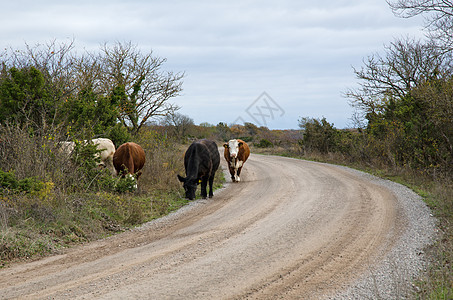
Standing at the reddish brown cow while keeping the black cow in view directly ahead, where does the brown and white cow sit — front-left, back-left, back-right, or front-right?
front-left

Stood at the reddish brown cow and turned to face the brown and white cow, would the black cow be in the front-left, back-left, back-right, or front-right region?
front-right

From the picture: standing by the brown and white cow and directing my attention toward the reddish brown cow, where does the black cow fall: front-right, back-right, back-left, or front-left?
front-left

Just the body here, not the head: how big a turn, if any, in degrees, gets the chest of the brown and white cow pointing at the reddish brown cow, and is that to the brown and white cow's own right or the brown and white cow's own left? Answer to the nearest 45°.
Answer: approximately 45° to the brown and white cow's own right

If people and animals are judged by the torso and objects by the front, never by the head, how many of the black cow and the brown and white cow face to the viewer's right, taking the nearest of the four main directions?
0

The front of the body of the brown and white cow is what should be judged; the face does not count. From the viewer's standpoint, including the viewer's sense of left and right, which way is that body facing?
facing the viewer

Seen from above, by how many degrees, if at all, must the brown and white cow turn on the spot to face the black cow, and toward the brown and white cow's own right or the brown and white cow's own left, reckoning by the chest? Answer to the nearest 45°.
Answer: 0° — it already faces it

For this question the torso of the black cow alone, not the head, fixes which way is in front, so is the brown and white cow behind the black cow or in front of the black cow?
behind

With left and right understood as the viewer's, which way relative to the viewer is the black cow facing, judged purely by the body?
facing the viewer and to the left of the viewer

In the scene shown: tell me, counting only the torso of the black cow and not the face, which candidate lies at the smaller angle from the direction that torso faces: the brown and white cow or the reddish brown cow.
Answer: the reddish brown cow
